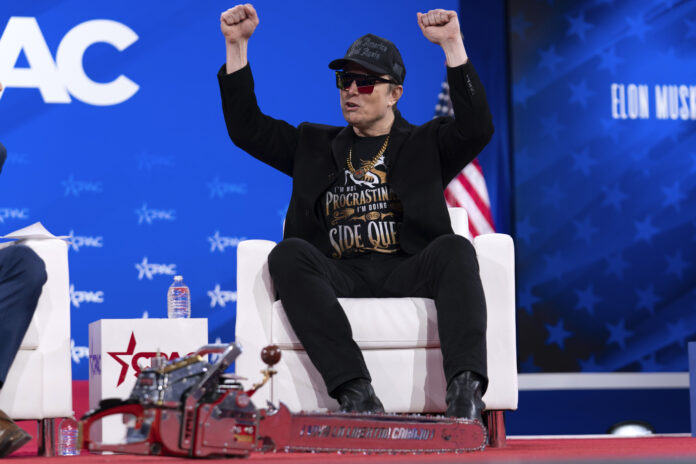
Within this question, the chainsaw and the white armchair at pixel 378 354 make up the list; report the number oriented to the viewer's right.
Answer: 1

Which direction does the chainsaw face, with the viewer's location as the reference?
facing to the right of the viewer

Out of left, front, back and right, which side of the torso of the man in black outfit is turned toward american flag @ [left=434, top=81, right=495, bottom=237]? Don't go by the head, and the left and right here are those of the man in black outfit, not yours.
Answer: back

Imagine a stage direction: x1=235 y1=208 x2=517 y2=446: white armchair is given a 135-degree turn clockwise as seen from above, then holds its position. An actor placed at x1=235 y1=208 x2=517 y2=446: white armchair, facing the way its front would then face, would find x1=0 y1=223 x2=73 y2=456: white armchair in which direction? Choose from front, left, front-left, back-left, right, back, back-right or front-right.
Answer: front-left

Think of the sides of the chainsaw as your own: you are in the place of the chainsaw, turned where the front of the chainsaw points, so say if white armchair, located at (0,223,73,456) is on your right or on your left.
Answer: on your left

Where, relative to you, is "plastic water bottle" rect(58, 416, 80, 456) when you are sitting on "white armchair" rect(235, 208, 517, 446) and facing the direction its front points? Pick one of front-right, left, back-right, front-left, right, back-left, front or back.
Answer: front-right

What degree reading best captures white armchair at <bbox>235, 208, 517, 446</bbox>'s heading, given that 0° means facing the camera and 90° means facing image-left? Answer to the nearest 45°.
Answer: approximately 0°

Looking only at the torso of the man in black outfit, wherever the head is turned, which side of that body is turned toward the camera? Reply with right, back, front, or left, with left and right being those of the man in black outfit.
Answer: front

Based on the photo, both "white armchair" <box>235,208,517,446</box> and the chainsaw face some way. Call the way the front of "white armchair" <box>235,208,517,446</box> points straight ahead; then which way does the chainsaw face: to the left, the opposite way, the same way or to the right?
to the left

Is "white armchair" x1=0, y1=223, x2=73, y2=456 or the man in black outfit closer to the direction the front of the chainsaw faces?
the man in black outfit
